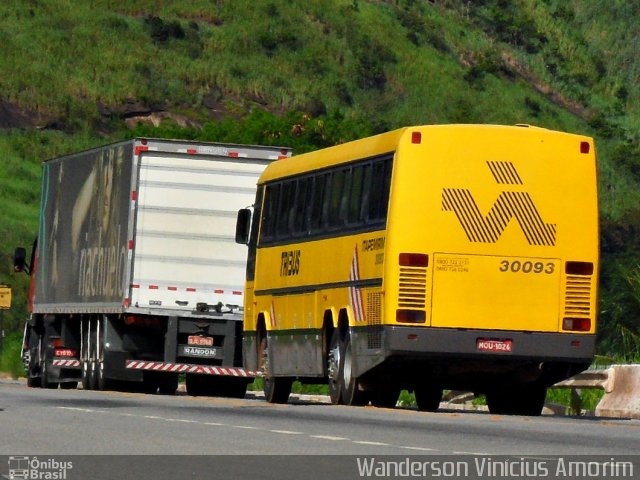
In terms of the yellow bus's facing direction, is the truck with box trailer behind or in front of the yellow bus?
in front

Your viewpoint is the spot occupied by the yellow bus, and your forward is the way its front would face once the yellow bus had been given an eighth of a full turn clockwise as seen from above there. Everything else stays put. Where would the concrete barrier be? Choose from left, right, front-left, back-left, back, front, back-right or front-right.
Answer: front-right

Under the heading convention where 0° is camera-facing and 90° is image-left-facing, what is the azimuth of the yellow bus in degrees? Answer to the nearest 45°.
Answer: approximately 135°
